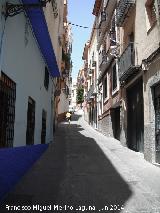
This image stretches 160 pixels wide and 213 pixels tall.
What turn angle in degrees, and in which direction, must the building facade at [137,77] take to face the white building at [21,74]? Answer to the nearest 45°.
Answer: approximately 45° to its left

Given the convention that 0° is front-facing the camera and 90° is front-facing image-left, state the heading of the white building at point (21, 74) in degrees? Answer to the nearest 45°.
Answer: approximately 270°

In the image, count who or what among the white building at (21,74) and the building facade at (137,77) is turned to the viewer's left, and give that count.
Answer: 1

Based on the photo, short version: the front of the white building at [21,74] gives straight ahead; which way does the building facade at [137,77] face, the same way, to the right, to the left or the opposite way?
the opposite way

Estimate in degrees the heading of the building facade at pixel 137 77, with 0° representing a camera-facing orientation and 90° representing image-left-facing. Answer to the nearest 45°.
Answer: approximately 90°

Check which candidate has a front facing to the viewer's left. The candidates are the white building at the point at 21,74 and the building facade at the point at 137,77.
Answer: the building facade
